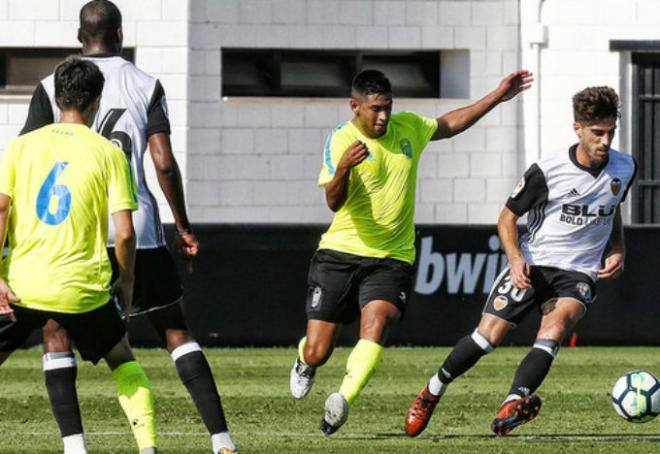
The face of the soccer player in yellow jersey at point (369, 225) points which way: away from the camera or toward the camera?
toward the camera

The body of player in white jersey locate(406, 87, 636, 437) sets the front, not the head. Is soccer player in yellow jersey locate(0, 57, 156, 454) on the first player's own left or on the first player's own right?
on the first player's own right

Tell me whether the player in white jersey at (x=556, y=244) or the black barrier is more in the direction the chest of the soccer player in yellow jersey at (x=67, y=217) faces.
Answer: the black barrier

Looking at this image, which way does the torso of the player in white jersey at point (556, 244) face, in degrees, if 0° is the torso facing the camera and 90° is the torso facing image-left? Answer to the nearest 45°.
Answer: approximately 315°

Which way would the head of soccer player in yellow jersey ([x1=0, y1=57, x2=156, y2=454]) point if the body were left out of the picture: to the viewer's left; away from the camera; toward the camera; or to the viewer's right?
away from the camera

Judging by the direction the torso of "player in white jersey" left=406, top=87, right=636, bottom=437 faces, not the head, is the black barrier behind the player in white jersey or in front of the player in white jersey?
behind

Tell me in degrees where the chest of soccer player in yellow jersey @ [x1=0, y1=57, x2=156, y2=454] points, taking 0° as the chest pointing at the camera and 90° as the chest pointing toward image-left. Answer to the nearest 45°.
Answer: approximately 180°
